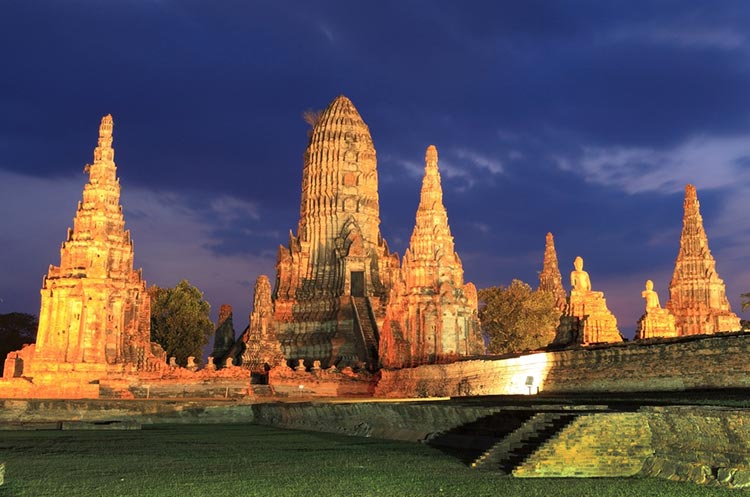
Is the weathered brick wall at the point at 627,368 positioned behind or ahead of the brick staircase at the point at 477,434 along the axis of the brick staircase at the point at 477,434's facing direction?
behind

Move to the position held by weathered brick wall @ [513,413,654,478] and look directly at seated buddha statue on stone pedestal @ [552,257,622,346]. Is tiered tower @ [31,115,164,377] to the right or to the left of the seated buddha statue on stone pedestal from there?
left

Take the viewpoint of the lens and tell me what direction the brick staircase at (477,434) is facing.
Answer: facing the viewer and to the left of the viewer

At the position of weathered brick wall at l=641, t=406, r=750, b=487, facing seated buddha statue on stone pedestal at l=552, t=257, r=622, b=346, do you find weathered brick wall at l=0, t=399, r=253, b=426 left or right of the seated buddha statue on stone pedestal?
left

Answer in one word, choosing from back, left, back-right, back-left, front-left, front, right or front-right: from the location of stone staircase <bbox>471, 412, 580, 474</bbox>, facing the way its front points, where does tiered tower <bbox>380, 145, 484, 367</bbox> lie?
back-right

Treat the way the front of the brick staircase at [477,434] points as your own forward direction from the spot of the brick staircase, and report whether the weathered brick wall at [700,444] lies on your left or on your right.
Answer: on your left

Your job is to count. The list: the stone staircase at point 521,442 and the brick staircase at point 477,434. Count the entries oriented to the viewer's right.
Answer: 0

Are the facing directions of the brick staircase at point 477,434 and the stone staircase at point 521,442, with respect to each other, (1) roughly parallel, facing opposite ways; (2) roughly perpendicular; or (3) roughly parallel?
roughly parallel

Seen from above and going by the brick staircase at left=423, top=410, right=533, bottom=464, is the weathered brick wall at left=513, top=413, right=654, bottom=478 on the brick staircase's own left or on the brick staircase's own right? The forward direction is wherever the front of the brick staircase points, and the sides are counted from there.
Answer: on the brick staircase's own left

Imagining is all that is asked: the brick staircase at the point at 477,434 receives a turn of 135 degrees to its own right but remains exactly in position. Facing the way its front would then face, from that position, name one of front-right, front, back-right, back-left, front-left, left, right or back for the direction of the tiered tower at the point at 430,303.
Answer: front

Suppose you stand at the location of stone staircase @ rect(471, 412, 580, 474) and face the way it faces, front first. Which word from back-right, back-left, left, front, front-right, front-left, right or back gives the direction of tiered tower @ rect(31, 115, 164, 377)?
right

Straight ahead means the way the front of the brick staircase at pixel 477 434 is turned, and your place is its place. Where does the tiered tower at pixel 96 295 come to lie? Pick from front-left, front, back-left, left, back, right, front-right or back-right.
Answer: right

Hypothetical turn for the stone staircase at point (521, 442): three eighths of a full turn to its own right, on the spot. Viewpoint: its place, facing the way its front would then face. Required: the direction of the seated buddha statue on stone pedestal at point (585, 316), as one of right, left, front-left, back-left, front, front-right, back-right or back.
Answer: front
